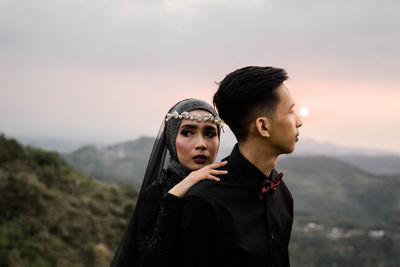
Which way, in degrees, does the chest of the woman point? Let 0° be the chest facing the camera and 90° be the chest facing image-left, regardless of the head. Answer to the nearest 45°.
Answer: approximately 315°

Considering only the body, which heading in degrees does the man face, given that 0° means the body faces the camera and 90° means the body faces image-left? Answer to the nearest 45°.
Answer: approximately 315°

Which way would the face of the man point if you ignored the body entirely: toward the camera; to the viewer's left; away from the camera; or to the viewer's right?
to the viewer's right

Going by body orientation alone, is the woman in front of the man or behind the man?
behind
